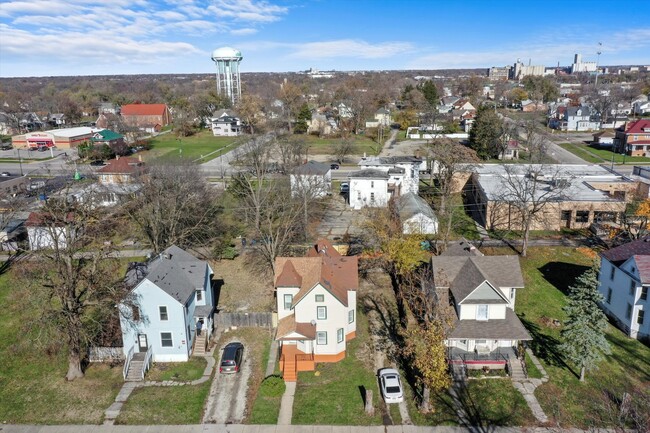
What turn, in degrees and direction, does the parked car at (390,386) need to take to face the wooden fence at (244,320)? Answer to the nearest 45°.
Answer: approximately 45° to its left

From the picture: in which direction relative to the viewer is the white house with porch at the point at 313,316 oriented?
toward the camera

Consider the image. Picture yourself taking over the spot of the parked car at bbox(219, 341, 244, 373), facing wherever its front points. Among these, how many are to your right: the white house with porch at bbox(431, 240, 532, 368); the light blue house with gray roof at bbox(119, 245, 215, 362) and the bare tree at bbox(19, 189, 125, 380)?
1

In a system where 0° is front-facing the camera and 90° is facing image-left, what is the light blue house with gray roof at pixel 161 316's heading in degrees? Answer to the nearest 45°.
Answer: approximately 0°

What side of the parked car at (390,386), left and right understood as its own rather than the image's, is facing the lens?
back

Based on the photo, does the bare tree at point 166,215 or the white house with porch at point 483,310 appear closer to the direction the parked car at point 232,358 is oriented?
the bare tree

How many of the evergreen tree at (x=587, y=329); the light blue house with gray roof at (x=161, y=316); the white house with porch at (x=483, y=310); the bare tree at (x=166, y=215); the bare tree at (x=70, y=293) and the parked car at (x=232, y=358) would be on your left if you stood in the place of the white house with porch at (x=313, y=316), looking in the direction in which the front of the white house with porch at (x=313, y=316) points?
2

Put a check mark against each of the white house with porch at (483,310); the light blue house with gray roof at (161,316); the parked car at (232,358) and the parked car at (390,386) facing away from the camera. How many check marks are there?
2

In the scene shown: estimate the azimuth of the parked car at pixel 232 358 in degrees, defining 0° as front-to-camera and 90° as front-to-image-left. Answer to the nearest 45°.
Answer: approximately 180°

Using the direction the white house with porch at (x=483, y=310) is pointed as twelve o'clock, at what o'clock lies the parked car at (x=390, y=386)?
The parked car is roughly at 1 o'clock from the white house with porch.

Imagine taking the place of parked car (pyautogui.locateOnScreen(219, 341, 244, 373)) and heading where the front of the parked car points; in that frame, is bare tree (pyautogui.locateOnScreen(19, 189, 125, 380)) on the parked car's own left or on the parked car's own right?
on the parked car's own left

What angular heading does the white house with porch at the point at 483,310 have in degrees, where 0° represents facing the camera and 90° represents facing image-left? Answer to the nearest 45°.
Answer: approximately 0°

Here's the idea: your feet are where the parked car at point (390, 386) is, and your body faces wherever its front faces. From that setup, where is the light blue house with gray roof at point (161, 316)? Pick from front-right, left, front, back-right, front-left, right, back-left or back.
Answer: left

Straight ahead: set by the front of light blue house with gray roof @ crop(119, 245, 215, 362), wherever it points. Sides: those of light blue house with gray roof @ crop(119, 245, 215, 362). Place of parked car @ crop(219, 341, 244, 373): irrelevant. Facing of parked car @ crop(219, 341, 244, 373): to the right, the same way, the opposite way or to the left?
the opposite way

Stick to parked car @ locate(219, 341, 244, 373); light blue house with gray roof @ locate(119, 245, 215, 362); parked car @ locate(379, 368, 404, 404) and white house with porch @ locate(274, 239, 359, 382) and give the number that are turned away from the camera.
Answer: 2
